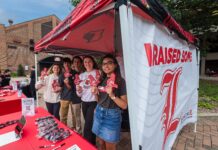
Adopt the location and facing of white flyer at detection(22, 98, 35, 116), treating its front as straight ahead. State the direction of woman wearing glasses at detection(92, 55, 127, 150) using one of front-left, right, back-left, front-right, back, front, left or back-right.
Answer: front-left

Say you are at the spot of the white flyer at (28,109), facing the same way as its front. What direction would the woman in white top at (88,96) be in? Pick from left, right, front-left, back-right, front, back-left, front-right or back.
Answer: left

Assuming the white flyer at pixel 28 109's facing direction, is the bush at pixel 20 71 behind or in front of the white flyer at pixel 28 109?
behind

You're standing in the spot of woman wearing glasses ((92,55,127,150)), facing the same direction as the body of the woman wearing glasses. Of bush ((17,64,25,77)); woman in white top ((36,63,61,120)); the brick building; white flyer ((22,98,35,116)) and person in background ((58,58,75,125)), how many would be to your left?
0

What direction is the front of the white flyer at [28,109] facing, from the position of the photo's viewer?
facing the viewer

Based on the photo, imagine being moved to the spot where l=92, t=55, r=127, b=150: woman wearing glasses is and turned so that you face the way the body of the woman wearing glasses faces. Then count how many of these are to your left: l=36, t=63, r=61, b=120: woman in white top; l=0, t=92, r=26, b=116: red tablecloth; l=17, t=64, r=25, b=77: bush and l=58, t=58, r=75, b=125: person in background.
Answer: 0

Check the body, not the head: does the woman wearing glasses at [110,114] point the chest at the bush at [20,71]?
no

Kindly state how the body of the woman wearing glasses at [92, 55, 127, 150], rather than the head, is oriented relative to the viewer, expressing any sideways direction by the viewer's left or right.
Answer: facing the viewer and to the left of the viewer

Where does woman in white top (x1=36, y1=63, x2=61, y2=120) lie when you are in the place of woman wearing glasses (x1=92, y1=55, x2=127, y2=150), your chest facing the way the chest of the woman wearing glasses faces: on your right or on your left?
on your right

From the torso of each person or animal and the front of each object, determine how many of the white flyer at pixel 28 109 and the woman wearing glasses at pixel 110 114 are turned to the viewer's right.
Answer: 0

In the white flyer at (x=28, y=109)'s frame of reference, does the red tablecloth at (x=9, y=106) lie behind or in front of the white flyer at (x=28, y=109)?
behind

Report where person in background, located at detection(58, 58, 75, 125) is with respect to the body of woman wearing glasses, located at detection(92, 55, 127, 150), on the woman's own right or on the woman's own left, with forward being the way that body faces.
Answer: on the woman's own right
